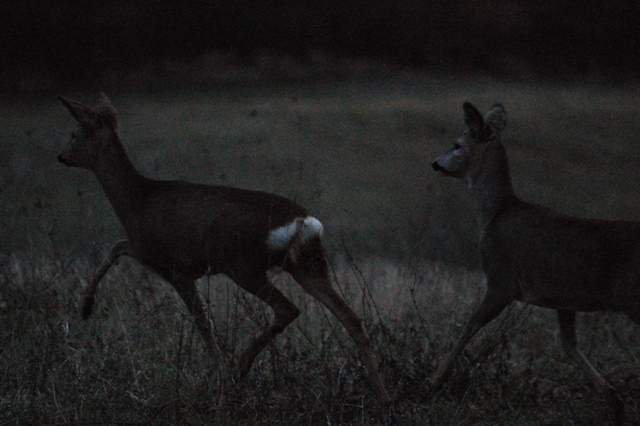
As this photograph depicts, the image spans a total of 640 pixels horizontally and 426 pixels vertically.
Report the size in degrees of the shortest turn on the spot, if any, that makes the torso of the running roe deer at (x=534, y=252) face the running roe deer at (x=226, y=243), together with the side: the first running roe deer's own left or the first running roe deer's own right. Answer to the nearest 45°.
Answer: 0° — it already faces it

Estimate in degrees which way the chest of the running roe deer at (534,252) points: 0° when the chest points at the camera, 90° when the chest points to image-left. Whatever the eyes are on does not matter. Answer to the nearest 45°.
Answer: approximately 90°
